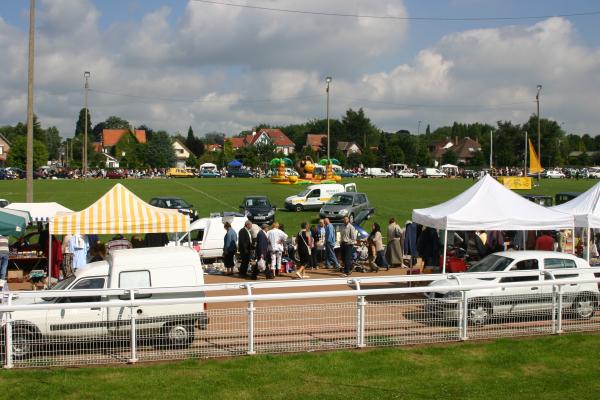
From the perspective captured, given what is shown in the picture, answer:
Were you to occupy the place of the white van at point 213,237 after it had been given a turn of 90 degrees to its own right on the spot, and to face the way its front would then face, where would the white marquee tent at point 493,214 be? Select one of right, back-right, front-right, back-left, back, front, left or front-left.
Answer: back-right

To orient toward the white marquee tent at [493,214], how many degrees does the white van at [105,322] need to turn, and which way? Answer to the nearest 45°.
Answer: approximately 135° to its right

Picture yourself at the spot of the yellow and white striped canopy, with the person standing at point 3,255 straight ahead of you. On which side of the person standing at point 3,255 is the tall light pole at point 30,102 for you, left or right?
right

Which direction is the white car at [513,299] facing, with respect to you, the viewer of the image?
facing the viewer and to the left of the viewer

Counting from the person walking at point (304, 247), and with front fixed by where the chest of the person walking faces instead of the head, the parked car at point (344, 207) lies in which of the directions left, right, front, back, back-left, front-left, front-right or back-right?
left

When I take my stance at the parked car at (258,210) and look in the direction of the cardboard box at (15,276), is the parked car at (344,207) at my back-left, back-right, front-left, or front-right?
back-left

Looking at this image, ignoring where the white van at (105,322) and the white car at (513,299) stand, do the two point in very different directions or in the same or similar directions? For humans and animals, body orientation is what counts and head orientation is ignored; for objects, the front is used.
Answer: same or similar directions

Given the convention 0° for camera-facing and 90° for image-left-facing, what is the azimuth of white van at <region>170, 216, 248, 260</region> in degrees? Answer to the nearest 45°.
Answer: approximately 90°
